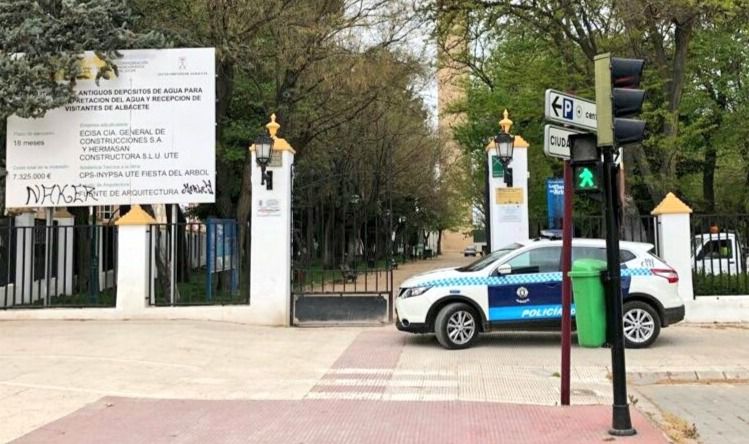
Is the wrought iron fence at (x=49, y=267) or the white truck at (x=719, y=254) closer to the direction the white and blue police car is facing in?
the wrought iron fence

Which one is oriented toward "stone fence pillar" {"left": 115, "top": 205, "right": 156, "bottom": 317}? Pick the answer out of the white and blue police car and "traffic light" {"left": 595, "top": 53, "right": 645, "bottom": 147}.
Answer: the white and blue police car

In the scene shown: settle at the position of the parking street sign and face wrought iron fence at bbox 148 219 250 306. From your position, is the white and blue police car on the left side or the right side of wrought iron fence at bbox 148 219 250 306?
right

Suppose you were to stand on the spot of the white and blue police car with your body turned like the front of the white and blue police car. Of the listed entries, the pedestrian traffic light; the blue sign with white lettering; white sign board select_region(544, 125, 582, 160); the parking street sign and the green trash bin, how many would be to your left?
4

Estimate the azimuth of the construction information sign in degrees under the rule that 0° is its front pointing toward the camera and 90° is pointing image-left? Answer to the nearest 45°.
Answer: approximately 0°

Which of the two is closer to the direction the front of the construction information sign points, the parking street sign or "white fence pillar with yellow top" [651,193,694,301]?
the parking street sign

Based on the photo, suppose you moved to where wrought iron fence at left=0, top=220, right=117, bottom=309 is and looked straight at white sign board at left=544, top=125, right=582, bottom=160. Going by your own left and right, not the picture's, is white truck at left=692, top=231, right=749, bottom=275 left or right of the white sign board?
left

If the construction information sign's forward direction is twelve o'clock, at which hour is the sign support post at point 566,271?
The sign support post is roughly at 11 o'clock from the construction information sign.

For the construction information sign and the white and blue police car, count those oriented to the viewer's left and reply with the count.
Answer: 1

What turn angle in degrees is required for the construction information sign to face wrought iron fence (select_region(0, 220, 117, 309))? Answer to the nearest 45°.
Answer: approximately 135° to its right

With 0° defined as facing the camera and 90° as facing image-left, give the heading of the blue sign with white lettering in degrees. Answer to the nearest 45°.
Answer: approximately 0°

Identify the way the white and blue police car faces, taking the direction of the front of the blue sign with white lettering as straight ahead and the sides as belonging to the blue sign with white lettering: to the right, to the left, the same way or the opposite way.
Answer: to the right
